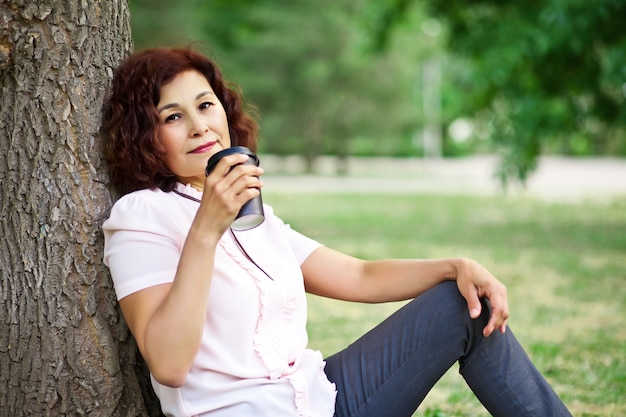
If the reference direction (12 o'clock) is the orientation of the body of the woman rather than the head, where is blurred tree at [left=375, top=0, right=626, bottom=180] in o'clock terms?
The blurred tree is roughly at 8 o'clock from the woman.

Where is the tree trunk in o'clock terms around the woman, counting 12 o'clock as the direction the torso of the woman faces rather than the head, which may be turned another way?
The tree trunk is roughly at 5 o'clock from the woman.

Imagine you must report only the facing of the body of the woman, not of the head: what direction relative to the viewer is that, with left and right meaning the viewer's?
facing the viewer and to the right of the viewer
